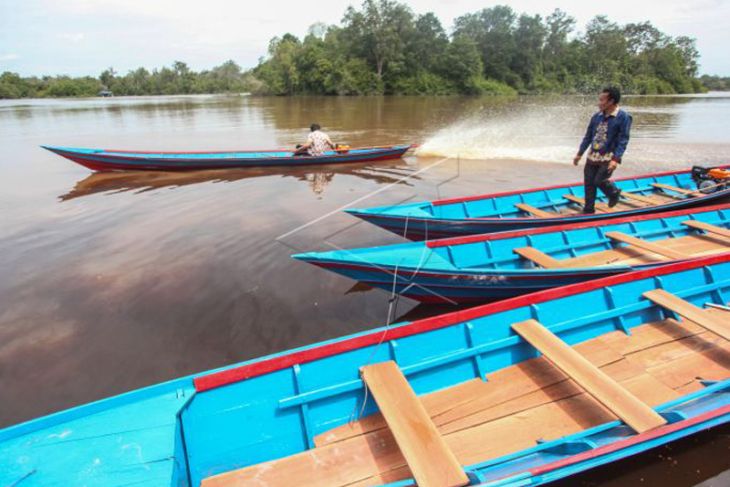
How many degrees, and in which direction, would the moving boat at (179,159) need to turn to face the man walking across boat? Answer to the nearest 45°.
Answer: approximately 135° to its left

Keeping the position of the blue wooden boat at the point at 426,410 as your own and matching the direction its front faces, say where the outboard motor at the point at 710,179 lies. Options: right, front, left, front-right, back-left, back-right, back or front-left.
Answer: back

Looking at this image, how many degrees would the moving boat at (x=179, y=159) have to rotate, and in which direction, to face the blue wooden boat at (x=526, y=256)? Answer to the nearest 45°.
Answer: approximately 135° to its left

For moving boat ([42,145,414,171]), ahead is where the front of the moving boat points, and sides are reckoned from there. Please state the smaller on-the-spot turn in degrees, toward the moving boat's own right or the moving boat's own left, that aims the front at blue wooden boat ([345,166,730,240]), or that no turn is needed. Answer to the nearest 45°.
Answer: approximately 135° to the moving boat's own left

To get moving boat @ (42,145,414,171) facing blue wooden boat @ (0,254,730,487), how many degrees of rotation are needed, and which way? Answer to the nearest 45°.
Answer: approximately 90° to its left

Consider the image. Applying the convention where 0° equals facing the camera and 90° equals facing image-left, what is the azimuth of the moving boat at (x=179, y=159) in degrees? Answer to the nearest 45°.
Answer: approximately 90°

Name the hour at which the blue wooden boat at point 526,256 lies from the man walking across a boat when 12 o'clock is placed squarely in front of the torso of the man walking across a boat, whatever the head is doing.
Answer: The blue wooden boat is roughly at 11 o'clock from the man walking across a boat.

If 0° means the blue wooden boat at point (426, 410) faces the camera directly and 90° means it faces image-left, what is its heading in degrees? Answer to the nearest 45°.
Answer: approximately 45°
